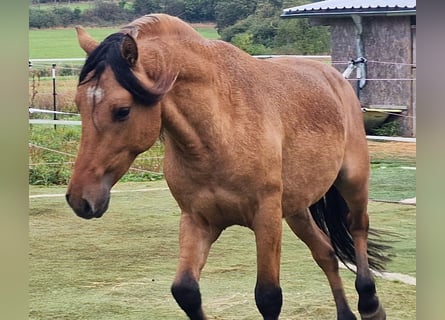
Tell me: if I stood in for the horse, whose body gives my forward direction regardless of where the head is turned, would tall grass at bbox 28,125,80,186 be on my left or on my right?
on my right

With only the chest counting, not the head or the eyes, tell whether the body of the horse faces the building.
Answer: no

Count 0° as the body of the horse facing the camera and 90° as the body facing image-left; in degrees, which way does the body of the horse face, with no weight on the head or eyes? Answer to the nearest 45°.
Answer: approximately 45°

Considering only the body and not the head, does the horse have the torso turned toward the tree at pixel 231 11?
no
